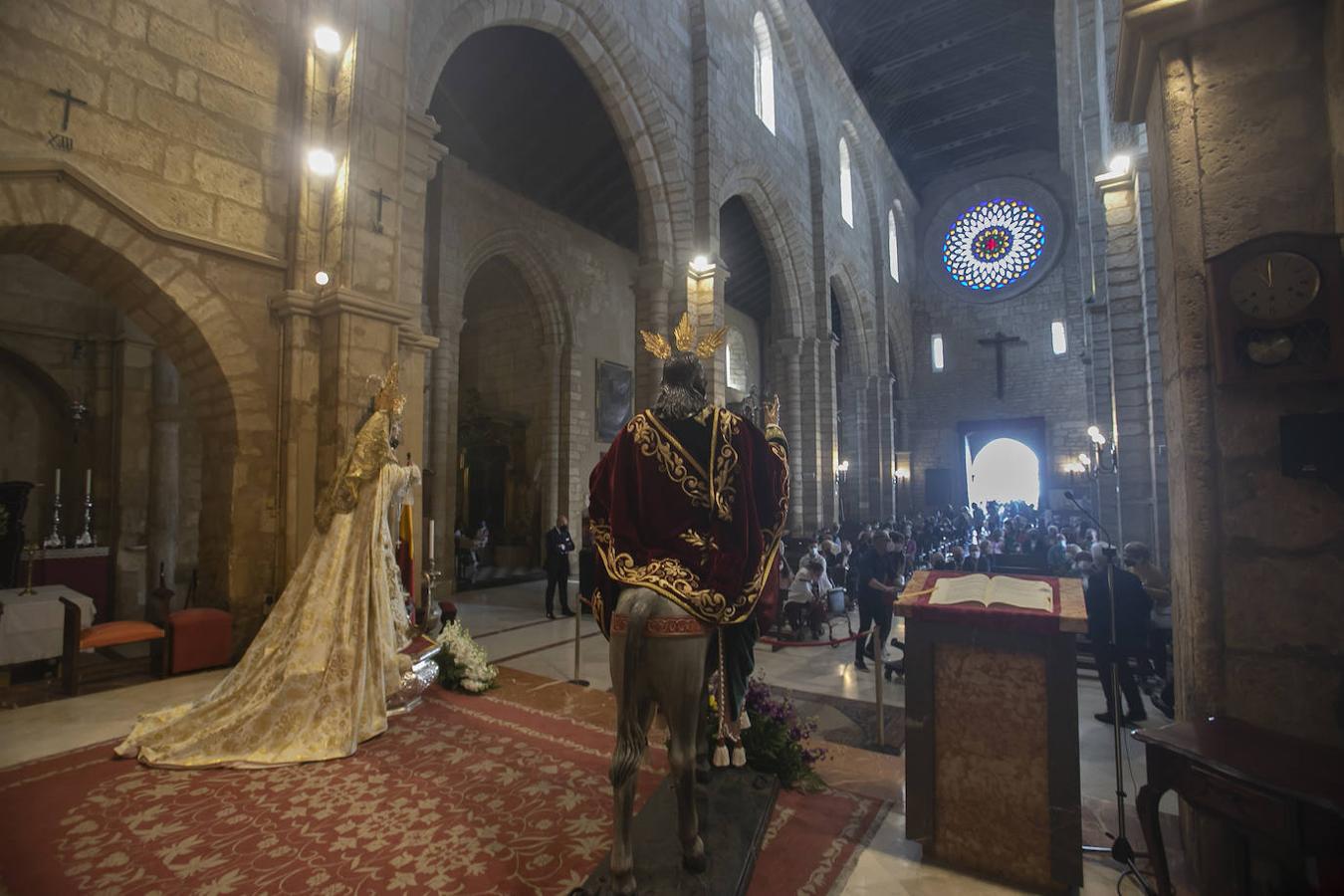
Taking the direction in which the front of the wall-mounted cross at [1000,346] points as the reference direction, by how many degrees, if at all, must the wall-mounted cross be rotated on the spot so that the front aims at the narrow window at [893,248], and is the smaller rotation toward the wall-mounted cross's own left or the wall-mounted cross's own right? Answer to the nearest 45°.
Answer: approximately 45° to the wall-mounted cross's own right

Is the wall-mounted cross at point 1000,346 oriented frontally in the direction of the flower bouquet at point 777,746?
yes

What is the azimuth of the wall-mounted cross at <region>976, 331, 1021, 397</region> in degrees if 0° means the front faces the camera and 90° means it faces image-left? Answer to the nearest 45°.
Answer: approximately 0°

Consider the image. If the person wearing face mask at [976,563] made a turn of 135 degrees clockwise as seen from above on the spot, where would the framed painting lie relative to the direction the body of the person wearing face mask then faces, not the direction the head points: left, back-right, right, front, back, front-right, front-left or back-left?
front-left

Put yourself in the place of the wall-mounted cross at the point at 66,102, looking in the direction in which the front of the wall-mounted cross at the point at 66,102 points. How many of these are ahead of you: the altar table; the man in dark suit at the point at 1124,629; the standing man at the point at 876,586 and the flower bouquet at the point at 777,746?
3

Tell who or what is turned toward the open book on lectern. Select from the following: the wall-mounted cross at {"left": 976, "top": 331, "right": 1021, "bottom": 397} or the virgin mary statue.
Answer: the wall-mounted cross

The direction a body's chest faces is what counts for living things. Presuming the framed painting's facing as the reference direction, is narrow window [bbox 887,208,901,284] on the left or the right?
on its left

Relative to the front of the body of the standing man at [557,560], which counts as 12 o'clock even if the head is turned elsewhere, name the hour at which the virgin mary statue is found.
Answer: The virgin mary statue is roughly at 2 o'clock from the standing man.

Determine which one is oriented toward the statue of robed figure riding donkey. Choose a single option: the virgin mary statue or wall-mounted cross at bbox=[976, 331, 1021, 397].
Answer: the wall-mounted cross

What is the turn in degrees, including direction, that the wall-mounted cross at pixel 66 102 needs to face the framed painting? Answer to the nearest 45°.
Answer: approximately 90° to its left
